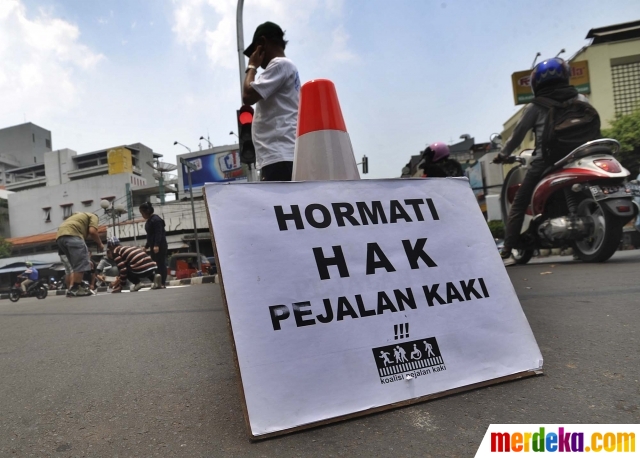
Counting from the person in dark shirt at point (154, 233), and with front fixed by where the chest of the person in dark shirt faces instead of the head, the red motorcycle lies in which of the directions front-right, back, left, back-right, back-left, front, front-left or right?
back-left

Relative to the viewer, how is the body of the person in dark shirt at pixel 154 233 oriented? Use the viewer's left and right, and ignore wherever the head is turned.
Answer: facing to the left of the viewer

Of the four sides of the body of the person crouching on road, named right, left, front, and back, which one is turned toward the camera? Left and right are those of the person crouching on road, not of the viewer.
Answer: left

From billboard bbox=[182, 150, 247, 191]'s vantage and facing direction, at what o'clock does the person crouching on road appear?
The person crouching on road is roughly at 12 o'clock from the billboard.

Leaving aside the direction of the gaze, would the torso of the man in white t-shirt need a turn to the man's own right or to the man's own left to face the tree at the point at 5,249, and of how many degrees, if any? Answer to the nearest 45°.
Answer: approximately 45° to the man's own right

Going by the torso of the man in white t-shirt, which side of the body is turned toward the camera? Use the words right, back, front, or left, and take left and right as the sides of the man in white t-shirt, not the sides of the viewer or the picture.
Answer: left

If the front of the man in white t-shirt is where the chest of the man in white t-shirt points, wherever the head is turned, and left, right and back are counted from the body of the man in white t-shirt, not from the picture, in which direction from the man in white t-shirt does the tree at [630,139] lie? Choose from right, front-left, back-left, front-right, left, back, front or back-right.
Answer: back-right

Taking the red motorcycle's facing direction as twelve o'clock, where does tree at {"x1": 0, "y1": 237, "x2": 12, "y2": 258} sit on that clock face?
The tree is roughly at 11 o'clock from the red motorcycle.

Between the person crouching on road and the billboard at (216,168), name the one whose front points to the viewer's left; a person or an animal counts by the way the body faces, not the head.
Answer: the person crouching on road

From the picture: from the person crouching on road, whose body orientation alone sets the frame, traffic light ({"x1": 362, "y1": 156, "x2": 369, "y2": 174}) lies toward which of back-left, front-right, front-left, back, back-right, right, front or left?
back-right

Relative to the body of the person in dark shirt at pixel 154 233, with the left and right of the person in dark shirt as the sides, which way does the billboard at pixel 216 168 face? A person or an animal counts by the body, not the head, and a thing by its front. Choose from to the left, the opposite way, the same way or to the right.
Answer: to the left
